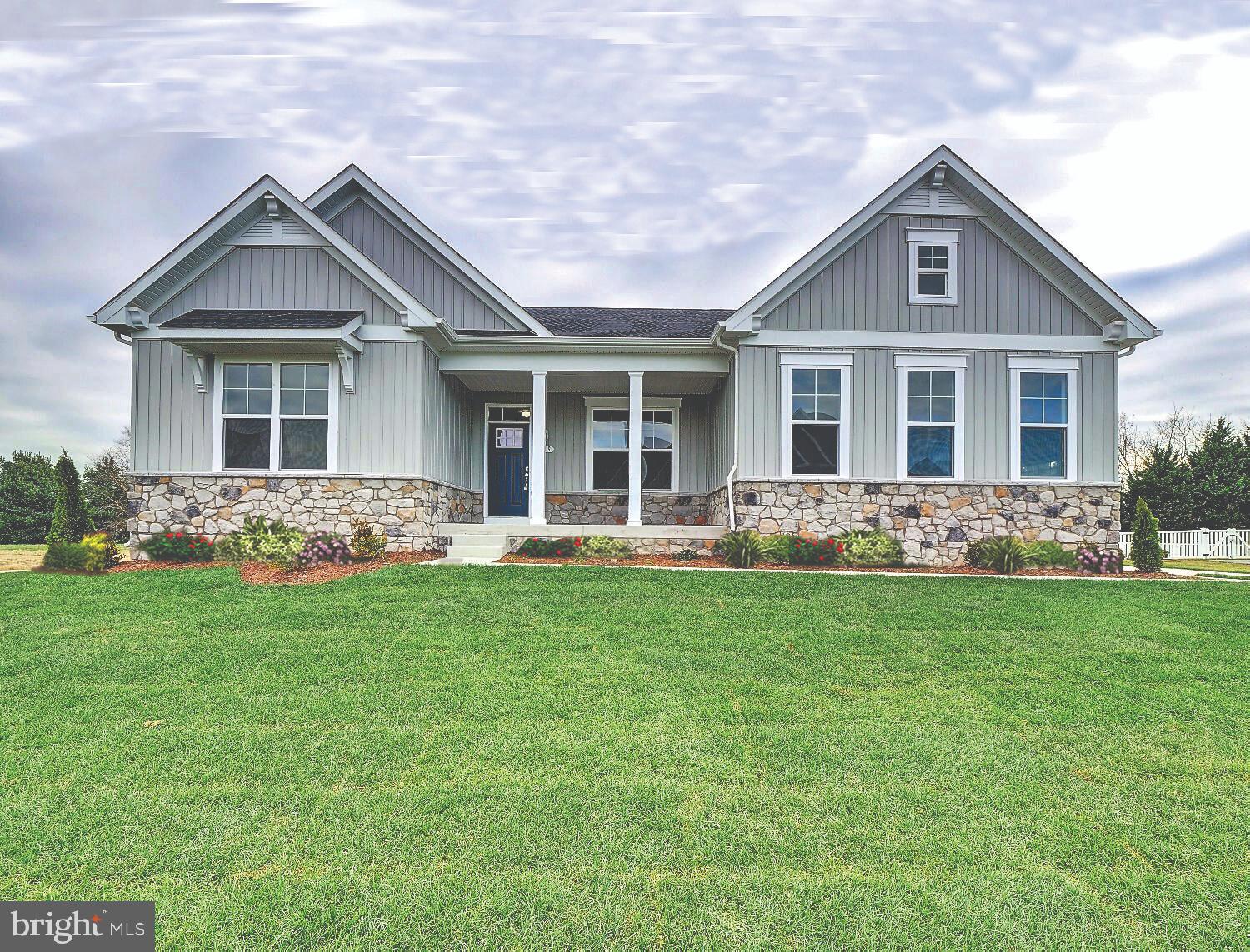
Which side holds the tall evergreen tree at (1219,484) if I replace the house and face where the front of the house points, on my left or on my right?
on my left

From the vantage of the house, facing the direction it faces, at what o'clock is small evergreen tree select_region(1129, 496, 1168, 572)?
The small evergreen tree is roughly at 9 o'clock from the house.

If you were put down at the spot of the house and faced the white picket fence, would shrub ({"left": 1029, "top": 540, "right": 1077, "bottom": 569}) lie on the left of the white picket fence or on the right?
right

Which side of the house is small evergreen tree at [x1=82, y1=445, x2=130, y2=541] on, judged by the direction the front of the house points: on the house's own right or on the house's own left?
on the house's own right

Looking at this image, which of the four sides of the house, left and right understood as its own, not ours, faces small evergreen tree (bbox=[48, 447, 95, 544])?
right

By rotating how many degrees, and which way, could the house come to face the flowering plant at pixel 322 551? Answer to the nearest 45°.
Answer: approximately 90° to its right

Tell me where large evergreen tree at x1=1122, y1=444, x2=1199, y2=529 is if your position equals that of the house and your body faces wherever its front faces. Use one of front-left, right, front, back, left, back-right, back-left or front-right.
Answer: back-left

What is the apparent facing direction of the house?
toward the camera

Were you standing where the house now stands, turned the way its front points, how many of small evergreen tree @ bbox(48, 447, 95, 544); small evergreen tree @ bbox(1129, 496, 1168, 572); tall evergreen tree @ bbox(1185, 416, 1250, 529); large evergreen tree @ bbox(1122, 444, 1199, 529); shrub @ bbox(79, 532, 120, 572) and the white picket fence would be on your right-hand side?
2

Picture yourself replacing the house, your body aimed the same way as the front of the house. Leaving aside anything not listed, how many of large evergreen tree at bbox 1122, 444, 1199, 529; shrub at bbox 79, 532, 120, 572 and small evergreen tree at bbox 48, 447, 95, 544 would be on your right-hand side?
2

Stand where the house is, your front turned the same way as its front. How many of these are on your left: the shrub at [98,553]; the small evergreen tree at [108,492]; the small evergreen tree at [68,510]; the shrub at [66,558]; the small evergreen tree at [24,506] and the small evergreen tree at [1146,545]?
1

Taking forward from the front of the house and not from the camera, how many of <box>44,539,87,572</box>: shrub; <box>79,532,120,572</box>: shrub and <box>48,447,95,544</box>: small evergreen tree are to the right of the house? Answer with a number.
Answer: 3

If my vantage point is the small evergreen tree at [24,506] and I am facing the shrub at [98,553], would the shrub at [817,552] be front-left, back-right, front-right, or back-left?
front-left

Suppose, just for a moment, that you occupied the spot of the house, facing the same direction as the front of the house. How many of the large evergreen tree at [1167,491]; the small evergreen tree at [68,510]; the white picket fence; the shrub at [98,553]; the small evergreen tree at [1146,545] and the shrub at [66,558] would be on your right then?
3
